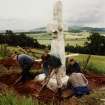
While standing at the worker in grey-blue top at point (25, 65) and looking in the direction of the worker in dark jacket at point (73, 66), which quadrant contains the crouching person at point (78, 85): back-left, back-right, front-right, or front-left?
front-right

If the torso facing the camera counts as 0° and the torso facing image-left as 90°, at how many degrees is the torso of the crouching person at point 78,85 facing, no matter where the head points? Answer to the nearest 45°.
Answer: approximately 135°
